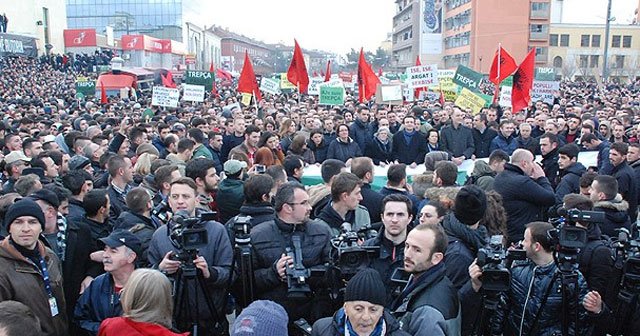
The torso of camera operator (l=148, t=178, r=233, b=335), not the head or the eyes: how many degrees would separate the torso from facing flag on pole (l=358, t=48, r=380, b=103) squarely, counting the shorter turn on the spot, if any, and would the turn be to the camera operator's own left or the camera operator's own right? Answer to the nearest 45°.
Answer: approximately 135° to the camera operator's own left

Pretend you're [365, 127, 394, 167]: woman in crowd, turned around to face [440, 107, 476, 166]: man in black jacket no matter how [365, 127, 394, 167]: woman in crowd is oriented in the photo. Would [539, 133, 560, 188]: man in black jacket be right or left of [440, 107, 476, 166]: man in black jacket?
right

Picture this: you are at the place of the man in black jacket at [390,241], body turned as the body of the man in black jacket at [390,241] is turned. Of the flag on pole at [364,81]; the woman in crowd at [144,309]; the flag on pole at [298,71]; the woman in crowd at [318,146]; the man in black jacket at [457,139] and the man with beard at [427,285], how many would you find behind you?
4

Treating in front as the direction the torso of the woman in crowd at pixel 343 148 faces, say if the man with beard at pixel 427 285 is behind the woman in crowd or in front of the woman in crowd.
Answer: in front

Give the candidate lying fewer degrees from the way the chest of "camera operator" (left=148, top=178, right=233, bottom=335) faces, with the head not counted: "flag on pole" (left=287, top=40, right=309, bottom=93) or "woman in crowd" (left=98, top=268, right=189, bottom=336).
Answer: the woman in crowd

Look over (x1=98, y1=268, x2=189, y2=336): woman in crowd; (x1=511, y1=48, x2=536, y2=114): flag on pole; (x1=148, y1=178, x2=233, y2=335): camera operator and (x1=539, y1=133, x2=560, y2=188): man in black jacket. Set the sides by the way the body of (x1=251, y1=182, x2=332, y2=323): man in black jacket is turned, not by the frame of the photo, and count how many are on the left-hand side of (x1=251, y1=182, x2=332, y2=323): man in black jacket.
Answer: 2

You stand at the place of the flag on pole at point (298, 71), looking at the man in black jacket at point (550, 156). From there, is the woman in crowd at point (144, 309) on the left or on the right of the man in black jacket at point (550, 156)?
right

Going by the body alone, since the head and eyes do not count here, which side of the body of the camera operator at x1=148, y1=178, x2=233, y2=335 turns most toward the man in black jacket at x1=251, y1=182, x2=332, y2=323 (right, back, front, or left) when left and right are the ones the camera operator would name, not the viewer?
left

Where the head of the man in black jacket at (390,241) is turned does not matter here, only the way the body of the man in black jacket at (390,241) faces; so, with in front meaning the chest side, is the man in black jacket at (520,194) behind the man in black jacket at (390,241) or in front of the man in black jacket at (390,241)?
behind

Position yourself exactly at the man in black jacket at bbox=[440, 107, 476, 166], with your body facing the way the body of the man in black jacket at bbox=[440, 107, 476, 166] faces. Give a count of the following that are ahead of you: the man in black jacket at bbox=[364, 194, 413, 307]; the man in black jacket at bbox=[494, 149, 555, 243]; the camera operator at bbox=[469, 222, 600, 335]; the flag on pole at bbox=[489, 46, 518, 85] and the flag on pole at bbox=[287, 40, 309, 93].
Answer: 3

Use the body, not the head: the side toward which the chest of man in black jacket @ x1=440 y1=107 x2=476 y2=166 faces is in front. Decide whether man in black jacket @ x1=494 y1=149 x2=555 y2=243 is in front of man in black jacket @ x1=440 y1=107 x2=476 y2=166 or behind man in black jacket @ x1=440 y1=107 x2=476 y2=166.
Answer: in front

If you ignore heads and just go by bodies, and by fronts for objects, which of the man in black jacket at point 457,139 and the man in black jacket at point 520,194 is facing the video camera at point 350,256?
the man in black jacket at point 457,139

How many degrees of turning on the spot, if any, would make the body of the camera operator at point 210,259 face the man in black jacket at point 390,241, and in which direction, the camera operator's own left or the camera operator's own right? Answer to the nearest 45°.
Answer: approximately 90° to the camera operator's own left
